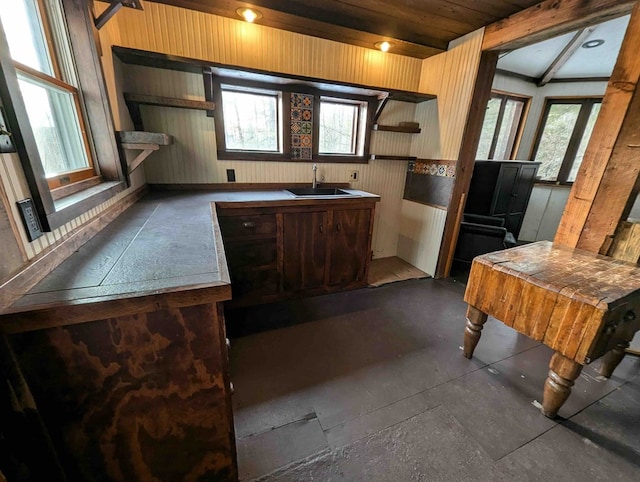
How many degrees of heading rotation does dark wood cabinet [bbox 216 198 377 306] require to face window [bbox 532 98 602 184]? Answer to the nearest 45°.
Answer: approximately 135° to its left

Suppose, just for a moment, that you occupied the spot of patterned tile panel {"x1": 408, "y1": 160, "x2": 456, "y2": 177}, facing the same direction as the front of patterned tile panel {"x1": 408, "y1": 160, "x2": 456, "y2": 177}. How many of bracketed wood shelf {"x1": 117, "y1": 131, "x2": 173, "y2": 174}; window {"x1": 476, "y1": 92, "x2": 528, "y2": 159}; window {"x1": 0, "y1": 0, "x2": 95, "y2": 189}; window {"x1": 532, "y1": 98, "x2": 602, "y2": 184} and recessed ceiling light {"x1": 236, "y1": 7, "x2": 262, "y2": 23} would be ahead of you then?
3

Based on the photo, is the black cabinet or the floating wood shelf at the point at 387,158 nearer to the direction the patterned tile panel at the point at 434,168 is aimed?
the floating wood shelf

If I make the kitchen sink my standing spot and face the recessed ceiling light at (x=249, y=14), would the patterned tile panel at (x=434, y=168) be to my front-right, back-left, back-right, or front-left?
back-left

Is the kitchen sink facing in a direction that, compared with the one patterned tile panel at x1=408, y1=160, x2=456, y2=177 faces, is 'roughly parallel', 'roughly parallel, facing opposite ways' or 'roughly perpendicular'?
roughly perpendicular

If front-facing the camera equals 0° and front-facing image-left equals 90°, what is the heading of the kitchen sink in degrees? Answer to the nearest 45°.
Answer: approximately 0°

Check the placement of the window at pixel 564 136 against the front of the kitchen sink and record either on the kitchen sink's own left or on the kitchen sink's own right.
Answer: on the kitchen sink's own left

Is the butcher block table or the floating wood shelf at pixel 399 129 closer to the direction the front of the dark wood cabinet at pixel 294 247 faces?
the butcher block table

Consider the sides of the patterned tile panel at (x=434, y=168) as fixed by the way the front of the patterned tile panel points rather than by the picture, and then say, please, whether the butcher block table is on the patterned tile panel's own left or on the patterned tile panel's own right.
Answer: on the patterned tile panel's own left

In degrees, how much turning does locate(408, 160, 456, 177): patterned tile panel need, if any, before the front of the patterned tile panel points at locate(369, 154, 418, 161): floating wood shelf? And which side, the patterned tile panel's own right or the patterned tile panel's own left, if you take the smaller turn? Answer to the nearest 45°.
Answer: approximately 45° to the patterned tile panel's own right

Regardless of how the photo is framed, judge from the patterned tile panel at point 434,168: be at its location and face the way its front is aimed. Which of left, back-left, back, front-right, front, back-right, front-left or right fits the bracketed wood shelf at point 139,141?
front

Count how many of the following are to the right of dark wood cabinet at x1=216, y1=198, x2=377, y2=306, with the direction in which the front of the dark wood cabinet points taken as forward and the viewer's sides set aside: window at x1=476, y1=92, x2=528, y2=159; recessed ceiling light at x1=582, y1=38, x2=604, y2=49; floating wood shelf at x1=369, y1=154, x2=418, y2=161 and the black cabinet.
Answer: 0

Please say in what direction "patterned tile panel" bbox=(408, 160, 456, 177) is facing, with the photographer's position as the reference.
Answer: facing the viewer and to the left of the viewer

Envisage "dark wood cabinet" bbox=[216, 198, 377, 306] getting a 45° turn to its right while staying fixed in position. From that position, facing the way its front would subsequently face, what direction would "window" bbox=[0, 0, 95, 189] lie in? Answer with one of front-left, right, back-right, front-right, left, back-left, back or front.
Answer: front

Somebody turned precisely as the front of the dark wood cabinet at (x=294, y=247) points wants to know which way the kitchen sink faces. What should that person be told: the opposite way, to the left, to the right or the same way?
the same way

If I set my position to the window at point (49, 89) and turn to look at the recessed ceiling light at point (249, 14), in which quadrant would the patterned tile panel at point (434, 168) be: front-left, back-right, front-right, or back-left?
front-right

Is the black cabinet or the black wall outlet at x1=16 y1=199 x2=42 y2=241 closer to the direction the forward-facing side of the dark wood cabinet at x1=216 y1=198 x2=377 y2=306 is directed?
the black wall outlet

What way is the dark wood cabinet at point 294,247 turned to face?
toward the camera
